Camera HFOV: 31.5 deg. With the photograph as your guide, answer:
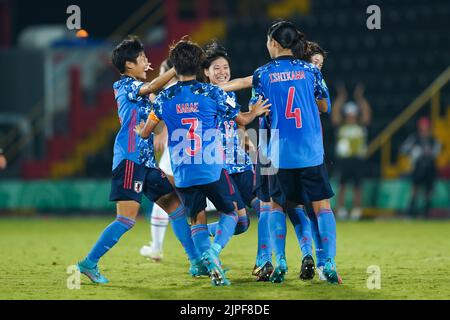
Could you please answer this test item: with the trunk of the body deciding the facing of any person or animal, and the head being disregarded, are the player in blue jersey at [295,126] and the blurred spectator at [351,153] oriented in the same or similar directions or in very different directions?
very different directions

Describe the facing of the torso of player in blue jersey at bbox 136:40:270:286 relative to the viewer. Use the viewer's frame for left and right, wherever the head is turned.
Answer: facing away from the viewer

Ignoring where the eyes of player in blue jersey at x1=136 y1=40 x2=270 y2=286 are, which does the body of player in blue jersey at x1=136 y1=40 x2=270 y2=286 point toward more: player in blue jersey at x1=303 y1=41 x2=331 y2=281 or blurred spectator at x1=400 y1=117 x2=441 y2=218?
the blurred spectator

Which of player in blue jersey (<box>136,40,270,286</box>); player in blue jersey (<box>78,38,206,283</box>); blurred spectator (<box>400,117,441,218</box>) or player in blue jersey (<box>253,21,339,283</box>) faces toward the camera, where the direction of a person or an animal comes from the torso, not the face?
the blurred spectator

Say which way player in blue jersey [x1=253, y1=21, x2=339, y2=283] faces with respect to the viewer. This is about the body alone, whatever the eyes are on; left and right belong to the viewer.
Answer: facing away from the viewer

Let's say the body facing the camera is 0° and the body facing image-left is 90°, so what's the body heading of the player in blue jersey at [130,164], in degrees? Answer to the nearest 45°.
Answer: approximately 270°

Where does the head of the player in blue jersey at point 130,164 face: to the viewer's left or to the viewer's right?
to the viewer's right

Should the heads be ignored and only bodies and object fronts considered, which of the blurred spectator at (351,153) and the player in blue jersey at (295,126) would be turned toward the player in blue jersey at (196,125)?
the blurred spectator

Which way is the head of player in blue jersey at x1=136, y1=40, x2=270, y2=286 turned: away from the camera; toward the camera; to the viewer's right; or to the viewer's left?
away from the camera
